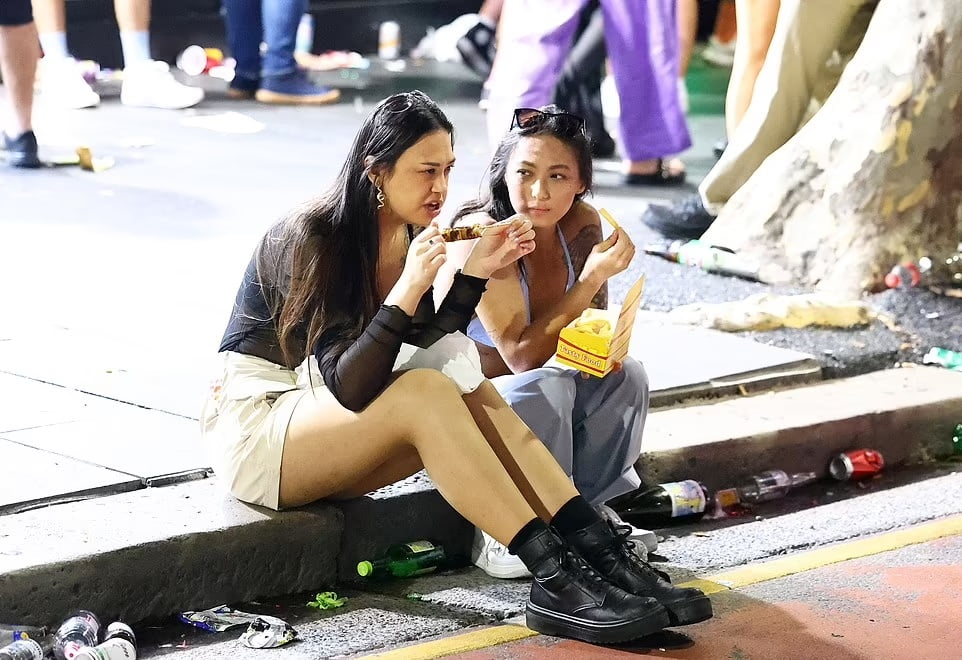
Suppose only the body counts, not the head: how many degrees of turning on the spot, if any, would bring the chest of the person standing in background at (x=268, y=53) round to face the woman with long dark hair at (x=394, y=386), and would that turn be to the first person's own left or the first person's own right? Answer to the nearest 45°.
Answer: approximately 90° to the first person's own right

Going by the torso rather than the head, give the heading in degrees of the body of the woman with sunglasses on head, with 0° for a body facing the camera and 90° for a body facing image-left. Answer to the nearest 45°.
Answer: approximately 315°

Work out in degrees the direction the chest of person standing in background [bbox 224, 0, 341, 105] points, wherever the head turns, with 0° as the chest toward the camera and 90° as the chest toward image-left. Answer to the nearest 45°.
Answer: approximately 270°

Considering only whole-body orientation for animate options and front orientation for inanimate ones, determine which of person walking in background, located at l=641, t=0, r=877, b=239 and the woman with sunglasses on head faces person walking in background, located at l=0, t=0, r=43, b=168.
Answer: person walking in background, located at l=641, t=0, r=877, b=239

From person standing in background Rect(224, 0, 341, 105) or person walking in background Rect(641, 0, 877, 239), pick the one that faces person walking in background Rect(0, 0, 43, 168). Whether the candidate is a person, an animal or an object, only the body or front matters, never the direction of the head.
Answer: person walking in background Rect(641, 0, 877, 239)

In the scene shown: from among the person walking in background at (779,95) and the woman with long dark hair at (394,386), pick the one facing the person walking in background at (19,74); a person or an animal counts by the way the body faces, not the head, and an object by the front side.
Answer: the person walking in background at (779,95)

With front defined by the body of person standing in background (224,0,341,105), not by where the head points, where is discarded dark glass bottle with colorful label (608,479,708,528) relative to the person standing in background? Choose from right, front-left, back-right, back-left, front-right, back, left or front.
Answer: right

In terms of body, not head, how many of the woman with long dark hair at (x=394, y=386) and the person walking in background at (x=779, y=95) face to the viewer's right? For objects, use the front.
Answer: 1

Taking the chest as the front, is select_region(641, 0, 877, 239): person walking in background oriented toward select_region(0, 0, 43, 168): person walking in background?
yes

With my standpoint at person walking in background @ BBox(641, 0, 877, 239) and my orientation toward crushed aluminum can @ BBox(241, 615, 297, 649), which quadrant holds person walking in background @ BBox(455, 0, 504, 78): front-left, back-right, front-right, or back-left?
back-right
